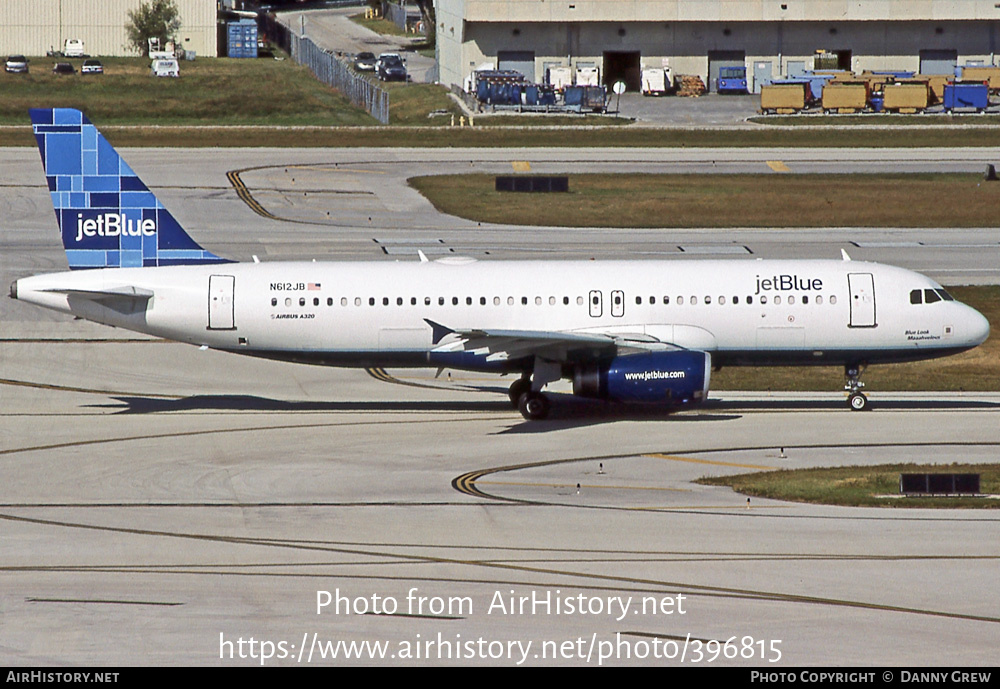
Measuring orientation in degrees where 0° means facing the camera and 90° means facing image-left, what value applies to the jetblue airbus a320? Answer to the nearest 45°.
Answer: approximately 270°
